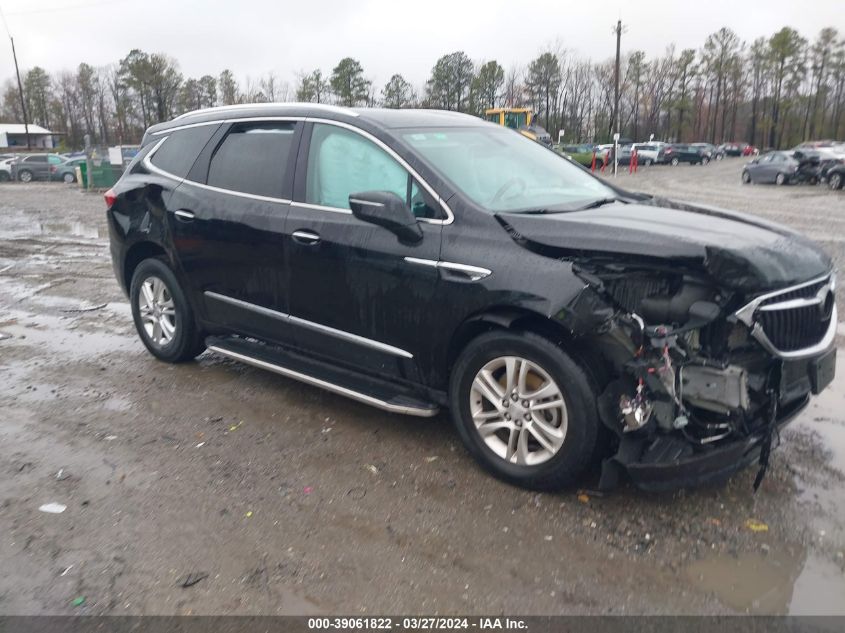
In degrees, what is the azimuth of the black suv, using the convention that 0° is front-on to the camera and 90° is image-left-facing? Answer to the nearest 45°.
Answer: approximately 315°

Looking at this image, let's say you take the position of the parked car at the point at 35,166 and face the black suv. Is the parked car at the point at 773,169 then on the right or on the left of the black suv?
left

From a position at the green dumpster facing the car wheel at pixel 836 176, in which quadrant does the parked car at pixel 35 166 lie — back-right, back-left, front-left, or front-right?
back-left

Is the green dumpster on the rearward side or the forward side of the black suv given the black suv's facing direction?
on the rearward side

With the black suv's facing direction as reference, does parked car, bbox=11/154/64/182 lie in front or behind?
behind

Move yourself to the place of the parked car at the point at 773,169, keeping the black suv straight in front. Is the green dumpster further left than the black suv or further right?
right

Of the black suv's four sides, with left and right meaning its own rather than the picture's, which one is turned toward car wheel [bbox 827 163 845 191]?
left
